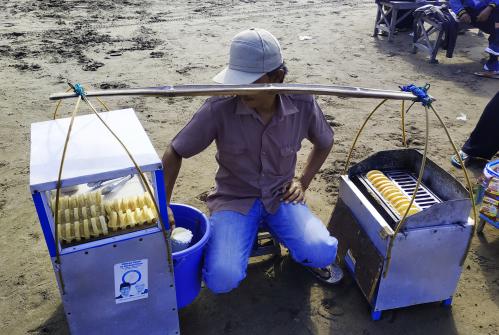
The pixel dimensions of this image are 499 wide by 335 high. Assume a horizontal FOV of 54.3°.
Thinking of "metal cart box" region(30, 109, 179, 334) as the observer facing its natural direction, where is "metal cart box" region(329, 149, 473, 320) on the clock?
"metal cart box" region(329, 149, 473, 320) is roughly at 9 o'clock from "metal cart box" region(30, 109, 179, 334).

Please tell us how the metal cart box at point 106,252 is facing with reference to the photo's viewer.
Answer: facing the viewer
